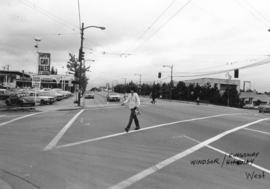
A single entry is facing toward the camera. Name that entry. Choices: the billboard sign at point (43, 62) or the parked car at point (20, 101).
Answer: the billboard sign

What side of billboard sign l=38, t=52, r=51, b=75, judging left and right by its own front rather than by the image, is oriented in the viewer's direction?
front

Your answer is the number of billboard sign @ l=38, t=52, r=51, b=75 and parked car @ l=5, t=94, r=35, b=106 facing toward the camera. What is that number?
1

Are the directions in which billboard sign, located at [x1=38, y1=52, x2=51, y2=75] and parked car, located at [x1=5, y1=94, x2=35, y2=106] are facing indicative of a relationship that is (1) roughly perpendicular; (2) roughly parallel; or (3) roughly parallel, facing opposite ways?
roughly perpendicular
